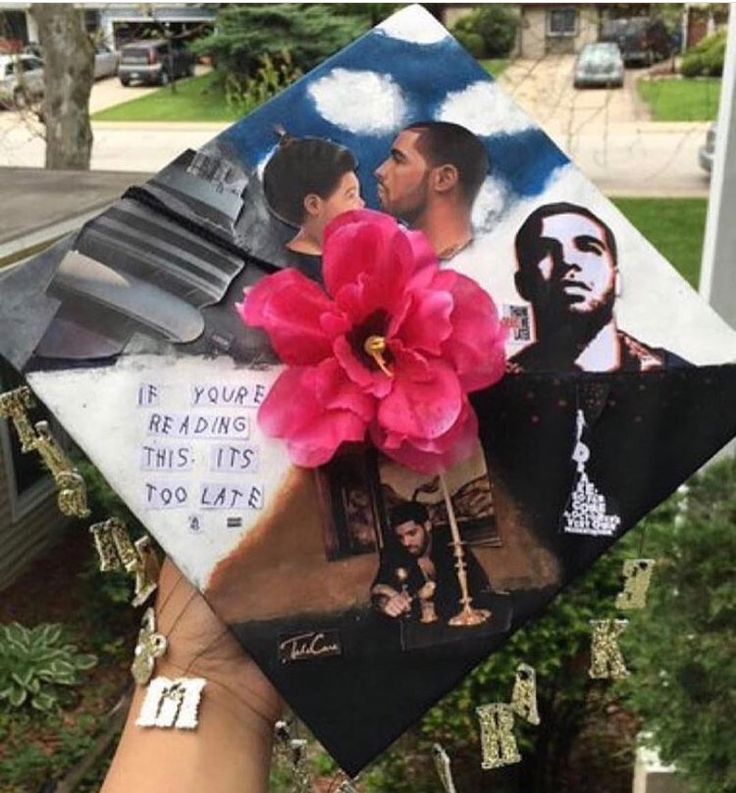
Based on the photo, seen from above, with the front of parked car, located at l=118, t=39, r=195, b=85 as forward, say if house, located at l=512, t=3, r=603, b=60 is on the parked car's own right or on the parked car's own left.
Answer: on the parked car's own right

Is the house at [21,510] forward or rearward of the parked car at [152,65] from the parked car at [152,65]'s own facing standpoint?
rearward
